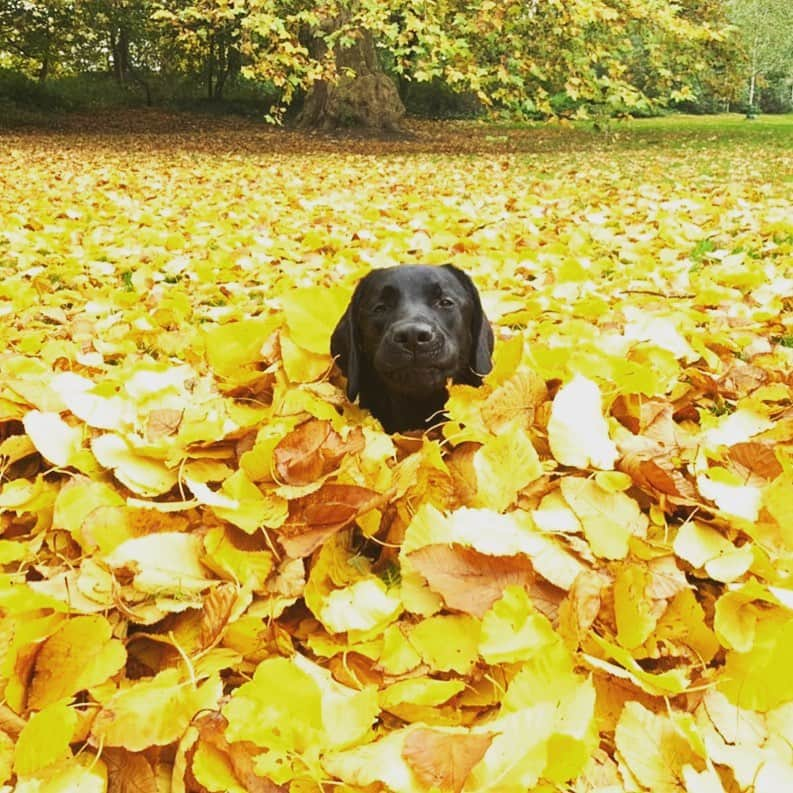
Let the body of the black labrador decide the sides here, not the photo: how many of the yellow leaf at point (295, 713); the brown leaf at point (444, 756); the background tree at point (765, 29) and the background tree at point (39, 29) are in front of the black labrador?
2

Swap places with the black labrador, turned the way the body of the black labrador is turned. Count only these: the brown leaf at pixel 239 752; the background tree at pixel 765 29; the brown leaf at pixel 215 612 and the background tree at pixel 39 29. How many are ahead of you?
2

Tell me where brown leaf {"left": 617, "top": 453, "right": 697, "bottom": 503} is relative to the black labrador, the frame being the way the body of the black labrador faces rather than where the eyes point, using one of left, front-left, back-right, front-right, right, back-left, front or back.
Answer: front-left

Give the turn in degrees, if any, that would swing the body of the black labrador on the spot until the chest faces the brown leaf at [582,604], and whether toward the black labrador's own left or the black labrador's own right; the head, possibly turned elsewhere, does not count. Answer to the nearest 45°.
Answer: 0° — it already faces it

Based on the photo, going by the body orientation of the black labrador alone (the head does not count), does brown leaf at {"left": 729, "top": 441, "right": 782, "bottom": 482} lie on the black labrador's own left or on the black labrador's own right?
on the black labrador's own left

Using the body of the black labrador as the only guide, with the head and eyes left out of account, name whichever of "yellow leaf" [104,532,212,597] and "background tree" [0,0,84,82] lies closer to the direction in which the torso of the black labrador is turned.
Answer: the yellow leaf

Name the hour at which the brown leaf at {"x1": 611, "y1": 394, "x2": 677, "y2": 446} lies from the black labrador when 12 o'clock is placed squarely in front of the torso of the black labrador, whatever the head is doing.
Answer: The brown leaf is roughly at 10 o'clock from the black labrador.

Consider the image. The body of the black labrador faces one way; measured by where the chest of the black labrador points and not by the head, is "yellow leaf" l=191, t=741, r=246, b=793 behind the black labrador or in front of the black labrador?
in front

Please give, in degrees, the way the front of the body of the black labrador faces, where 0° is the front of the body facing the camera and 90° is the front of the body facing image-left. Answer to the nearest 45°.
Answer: approximately 0°

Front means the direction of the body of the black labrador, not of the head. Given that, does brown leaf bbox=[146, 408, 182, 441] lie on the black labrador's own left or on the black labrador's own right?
on the black labrador's own right

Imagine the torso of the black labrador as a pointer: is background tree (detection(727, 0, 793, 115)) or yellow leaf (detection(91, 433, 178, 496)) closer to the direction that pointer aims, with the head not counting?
the yellow leaf

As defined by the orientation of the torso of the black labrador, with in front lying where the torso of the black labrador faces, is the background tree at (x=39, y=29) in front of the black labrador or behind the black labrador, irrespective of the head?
behind
